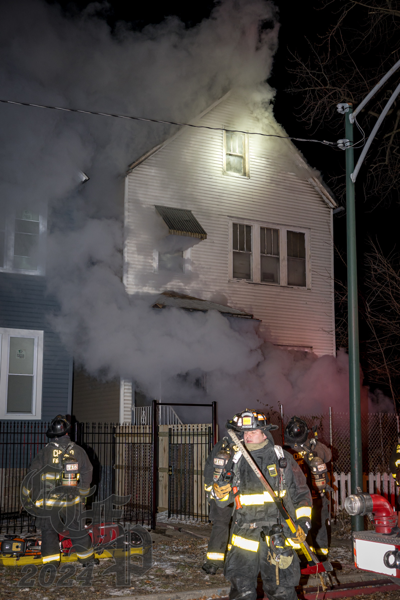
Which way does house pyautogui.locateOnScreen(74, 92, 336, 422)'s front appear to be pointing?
toward the camera

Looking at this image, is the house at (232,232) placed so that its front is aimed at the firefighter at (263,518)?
yes

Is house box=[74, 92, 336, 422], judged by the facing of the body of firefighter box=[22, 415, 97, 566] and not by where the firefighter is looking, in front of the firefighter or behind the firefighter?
in front

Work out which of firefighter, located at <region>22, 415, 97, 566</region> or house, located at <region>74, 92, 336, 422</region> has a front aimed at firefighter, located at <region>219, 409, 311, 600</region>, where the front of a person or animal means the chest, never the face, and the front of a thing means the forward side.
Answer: the house

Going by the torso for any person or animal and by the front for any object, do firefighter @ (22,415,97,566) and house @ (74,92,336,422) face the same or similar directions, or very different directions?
very different directions

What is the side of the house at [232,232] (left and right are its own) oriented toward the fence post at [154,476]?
front

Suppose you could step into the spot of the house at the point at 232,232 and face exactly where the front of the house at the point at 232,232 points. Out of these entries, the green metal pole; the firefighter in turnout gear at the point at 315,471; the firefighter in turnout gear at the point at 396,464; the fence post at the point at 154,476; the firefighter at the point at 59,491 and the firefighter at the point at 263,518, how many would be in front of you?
6

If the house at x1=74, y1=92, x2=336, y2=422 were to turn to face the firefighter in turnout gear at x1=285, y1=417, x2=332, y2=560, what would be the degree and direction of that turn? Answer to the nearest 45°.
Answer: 0° — it already faces them

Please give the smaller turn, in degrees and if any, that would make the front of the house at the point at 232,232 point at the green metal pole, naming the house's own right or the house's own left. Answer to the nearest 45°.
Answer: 0° — it already faces it

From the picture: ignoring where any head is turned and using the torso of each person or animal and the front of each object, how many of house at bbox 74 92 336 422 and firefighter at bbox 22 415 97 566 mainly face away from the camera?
1
